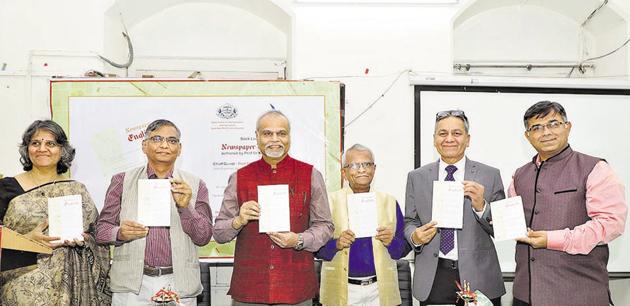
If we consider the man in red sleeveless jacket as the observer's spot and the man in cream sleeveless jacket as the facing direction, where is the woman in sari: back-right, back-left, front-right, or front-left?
back-left

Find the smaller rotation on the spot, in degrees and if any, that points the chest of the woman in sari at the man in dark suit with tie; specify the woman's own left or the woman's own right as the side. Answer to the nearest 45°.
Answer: approximately 45° to the woman's own left

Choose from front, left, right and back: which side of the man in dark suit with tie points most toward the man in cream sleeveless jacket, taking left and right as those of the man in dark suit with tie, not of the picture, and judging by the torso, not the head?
right

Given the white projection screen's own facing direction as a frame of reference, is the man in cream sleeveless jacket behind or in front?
in front

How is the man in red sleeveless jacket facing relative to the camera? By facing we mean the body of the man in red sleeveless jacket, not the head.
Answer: toward the camera

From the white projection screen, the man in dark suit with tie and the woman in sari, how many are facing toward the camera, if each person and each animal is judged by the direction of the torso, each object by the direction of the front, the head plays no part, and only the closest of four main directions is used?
3

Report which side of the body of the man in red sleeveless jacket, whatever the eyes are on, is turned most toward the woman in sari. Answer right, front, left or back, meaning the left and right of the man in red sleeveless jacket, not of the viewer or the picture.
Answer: right

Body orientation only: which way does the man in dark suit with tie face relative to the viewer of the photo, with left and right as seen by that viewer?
facing the viewer

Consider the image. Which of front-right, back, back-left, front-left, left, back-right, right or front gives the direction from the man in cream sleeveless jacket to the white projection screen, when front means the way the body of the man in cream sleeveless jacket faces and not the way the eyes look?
back-left

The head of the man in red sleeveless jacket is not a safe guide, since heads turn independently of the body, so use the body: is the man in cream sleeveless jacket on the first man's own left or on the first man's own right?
on the first man's own left

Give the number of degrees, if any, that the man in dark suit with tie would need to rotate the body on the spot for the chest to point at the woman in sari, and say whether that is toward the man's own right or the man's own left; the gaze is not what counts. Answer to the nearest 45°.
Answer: approximately 90° to the man's own right
